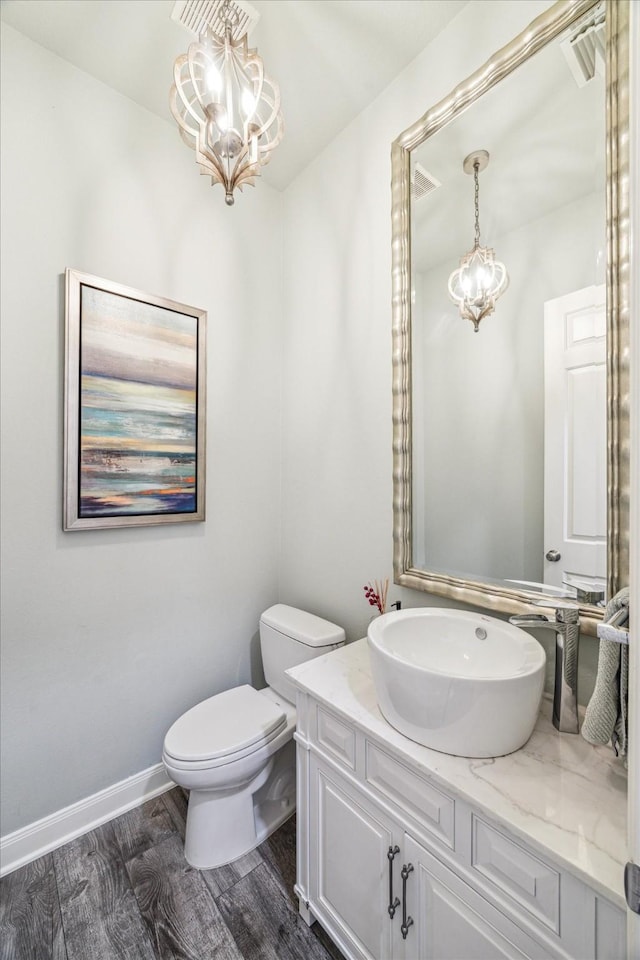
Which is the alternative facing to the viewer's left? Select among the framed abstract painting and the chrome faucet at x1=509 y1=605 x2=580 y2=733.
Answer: the chrome faucet

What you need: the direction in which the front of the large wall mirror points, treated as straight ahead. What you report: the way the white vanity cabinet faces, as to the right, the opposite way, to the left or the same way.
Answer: the same way

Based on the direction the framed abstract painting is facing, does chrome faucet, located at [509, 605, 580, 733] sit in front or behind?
in front

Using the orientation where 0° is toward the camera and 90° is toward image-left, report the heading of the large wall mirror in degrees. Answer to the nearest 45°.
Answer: approximately 45°

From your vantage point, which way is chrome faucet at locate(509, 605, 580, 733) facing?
to the viewer's left

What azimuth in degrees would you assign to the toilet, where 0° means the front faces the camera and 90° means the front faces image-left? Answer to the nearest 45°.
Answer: approximately 45°

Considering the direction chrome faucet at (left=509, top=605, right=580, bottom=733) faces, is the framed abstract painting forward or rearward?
forward

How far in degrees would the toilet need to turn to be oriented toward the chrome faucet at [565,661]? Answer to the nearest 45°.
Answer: approximately 90° to its left

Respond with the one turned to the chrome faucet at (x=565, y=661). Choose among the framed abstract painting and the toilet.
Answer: the framed abstract painting

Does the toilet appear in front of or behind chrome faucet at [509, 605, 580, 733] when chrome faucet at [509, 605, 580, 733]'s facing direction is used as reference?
in front

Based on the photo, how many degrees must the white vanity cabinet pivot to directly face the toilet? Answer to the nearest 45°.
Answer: approximately 90° to its right

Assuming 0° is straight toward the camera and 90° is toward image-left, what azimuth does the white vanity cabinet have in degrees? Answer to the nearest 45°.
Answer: approximately 45°

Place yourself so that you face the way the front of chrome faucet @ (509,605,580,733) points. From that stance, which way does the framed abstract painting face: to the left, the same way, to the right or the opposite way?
the opposite way

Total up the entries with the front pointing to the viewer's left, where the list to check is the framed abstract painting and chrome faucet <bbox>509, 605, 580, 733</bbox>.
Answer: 1

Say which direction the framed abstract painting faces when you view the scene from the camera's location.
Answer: facing the viewer and to the right of the viewer

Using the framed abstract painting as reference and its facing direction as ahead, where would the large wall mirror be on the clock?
The large wall mirror is roughly at 12 o'clock from the framed abstract painting.

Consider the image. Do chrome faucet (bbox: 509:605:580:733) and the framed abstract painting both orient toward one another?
yes
